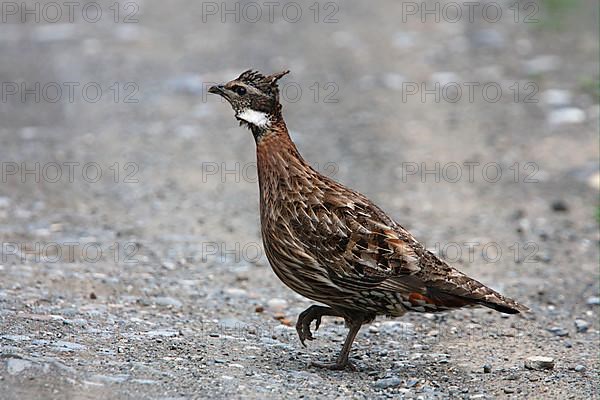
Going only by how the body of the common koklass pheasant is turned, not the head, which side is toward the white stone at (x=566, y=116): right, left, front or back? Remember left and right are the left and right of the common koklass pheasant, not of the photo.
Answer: right

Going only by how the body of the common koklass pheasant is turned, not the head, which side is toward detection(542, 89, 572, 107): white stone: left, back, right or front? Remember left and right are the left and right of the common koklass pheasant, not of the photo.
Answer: right

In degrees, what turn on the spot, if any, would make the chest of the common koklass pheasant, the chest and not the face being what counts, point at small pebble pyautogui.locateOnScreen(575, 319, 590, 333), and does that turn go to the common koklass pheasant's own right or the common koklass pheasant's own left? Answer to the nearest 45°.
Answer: approximately 135° to the common koklass pheasant's own right

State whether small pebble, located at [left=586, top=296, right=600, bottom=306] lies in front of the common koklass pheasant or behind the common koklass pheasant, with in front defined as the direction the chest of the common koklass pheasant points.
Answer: behind

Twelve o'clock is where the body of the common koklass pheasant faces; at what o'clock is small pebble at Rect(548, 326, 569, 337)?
The small pebble is roughly at 5 o'clock from the common koklass pheasant.

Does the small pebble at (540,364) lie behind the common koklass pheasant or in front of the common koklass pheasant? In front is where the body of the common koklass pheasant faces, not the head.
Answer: behind

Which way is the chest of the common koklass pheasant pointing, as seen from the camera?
to the viewer's left

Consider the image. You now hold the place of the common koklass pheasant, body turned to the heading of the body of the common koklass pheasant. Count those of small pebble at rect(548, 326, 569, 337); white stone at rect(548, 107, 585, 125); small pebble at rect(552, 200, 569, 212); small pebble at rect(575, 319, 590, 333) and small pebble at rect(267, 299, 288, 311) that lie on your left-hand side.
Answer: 0

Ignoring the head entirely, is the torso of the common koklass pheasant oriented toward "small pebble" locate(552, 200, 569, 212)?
no
